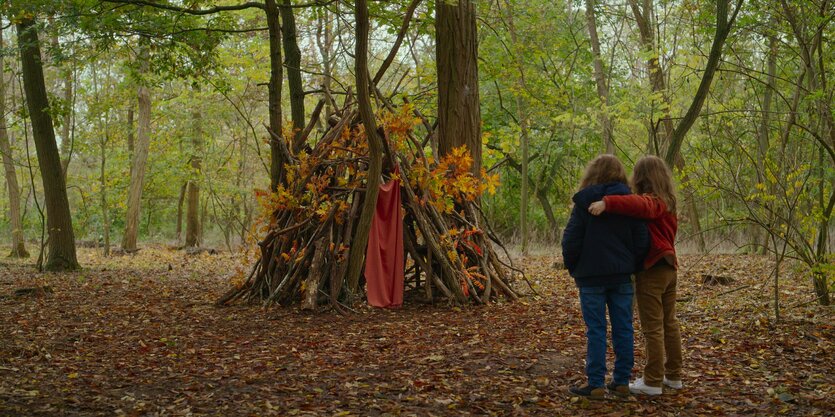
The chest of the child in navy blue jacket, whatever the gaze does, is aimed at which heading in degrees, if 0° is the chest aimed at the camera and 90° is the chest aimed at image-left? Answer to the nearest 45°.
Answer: approximately 135°

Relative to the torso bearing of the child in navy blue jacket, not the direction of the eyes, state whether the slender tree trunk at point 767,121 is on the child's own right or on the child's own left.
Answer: on the child's own right

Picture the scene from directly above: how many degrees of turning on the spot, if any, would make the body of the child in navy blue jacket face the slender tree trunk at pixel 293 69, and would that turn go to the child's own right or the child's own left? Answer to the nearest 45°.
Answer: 0° — they already face it

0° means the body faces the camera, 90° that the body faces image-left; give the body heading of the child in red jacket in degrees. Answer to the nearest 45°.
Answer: approximately 135°

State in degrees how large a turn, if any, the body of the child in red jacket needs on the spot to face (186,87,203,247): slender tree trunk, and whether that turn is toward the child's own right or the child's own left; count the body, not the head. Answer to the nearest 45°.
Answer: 0° — they already face it

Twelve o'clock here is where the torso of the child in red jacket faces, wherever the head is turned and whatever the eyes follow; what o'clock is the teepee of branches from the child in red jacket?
The teepee of branches is roughly at 12 o'clock from the child in red jacket.
